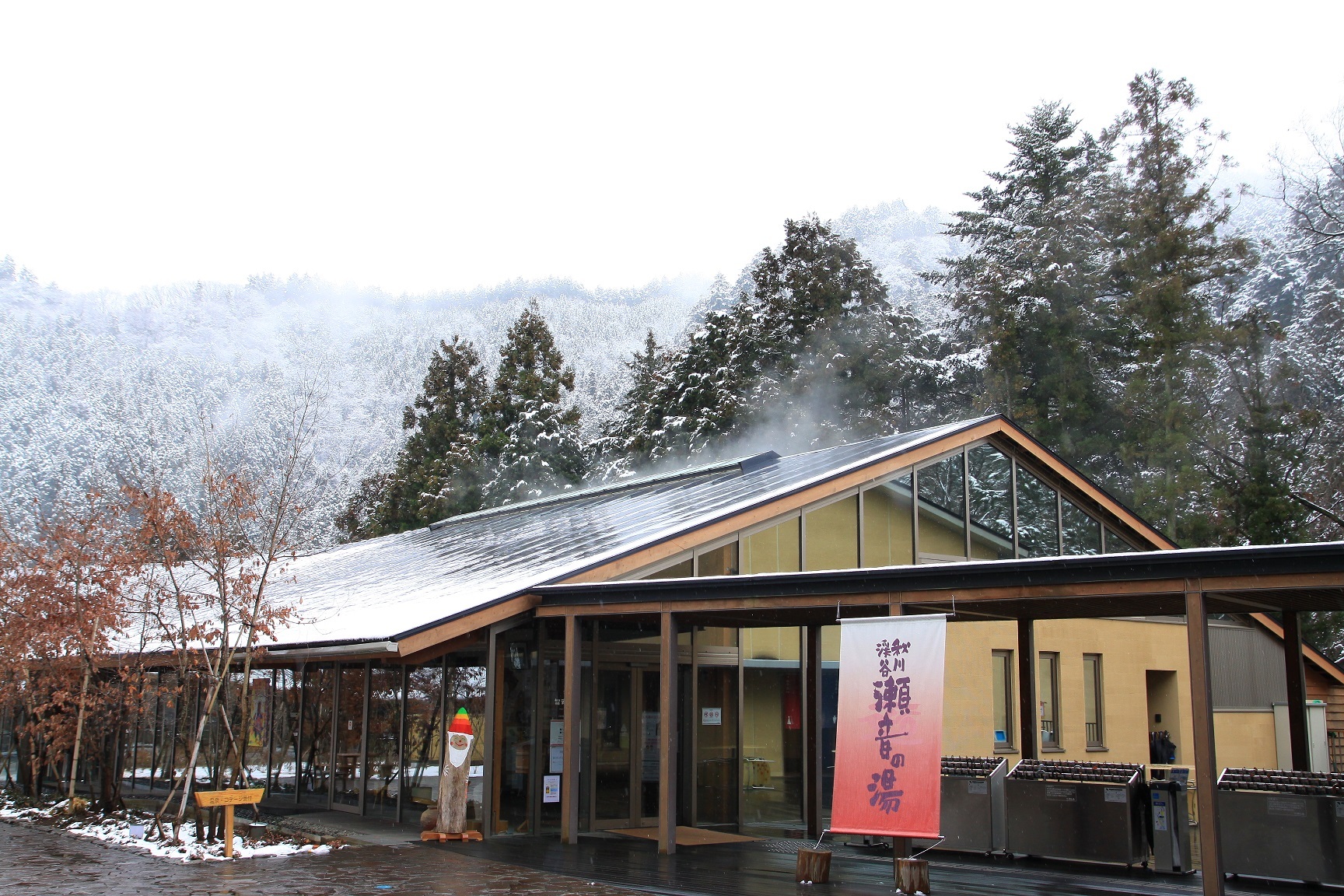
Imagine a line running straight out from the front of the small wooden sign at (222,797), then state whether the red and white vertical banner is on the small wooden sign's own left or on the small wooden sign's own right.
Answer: on the small wooden sign's own left

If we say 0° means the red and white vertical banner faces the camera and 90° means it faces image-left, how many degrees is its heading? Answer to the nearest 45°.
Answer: approximately 0°

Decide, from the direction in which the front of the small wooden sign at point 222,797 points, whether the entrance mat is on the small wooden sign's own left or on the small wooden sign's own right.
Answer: on the small wooden sign's own left

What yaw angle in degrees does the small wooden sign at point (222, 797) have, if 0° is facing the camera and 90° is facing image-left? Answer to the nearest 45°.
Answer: approximately 0°

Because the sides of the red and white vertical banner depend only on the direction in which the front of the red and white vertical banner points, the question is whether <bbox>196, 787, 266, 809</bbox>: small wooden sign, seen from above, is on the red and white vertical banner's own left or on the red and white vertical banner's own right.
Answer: on the red and white vertical banner's own right

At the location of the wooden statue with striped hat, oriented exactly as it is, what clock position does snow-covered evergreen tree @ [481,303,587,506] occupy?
The snow-covered evergreen tree is roughly at 6 o'clock from the wooden statue with striped hat.

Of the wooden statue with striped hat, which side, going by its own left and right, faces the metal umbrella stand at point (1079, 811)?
left

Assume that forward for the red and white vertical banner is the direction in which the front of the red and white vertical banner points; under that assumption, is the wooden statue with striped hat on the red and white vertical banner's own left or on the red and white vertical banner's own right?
on the red and white vertical banner's own right
